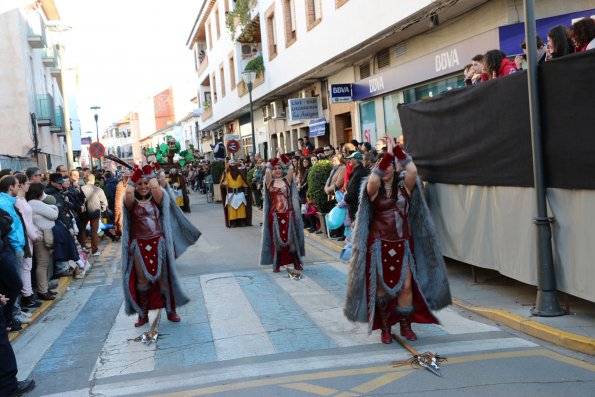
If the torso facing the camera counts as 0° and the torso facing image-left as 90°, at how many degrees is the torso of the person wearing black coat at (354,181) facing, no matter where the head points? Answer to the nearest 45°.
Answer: approximately 90°

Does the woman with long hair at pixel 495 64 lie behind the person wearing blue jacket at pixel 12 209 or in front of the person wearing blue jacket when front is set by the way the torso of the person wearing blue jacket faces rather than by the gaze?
in front

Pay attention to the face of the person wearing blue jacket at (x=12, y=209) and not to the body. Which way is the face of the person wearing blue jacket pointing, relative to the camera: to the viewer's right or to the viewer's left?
to the viewer's right

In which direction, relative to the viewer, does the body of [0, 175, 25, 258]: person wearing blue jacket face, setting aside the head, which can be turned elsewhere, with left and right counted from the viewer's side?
facing to the right of the viewer

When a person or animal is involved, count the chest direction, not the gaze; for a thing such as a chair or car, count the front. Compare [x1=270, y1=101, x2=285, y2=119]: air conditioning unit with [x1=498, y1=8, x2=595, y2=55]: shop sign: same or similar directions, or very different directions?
same or similar directions

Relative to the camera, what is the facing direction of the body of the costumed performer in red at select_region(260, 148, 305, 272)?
toward the camera

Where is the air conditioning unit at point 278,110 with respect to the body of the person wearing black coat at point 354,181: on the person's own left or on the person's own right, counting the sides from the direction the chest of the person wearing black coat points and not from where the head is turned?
on the person's own right

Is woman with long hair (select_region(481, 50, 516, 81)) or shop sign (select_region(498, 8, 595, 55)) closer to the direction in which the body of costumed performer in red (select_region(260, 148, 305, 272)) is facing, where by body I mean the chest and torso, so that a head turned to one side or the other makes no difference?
the woman with long hair

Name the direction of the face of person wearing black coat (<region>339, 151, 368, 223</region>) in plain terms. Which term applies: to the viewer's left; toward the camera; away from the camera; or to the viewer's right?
to the viewer's left

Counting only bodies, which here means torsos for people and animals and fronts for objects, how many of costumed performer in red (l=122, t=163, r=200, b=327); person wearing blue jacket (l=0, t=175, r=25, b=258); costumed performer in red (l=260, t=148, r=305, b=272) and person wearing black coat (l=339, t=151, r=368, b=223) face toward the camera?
2

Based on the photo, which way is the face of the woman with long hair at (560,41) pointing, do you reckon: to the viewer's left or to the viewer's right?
to the viewer's left

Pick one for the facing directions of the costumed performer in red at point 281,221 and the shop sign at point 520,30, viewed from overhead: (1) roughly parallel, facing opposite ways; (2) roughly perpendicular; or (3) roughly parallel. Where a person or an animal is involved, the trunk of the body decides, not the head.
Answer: roughly perpendicular

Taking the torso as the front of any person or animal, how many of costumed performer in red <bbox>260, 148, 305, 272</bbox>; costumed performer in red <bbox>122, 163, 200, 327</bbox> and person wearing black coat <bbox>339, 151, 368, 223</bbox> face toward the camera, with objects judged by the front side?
2

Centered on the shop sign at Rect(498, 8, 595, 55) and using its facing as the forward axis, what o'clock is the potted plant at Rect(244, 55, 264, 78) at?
The potted plant is roughly at 3 o'clock from the shop sign.

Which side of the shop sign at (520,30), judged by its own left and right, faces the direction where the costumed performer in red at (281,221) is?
front

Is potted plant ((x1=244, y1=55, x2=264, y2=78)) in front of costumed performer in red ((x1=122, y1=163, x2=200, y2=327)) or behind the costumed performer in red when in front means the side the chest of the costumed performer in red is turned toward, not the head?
behind

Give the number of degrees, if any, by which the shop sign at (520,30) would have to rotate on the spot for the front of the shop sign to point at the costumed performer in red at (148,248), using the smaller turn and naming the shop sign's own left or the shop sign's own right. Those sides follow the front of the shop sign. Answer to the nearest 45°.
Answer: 0° — it already faces them

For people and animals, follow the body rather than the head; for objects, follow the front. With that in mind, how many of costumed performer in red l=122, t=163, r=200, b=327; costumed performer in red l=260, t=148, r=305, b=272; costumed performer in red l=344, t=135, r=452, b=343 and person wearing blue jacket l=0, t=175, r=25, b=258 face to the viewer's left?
0

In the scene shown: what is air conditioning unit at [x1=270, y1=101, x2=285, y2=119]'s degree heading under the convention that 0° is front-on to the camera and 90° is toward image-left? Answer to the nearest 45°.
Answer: approximately 45°
